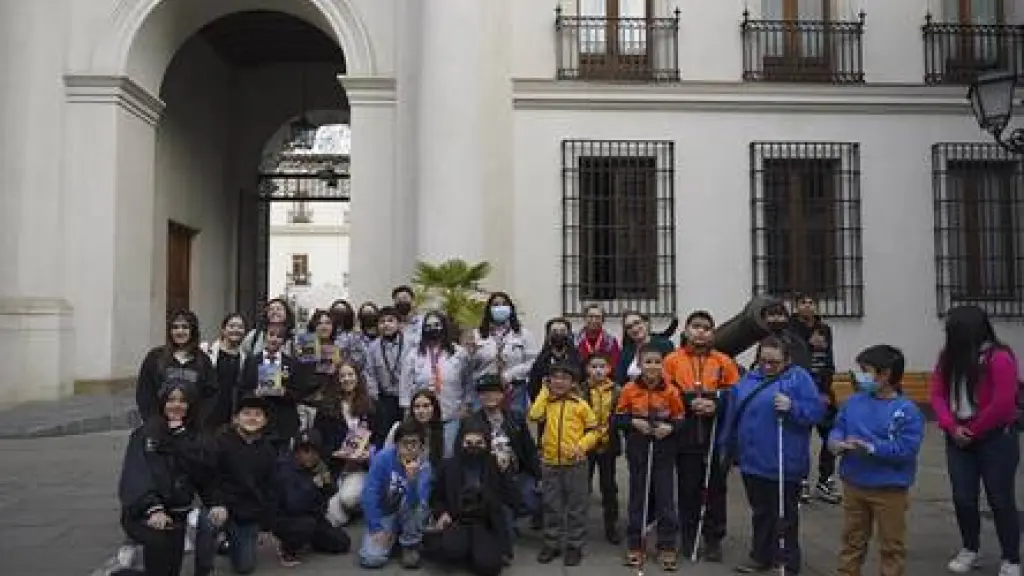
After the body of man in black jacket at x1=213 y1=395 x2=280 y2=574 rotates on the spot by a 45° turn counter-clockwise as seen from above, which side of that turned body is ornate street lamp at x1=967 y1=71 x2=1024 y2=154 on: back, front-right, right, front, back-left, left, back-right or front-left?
front-left

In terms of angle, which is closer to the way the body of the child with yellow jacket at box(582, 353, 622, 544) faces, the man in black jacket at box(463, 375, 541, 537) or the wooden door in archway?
the man in black jacket

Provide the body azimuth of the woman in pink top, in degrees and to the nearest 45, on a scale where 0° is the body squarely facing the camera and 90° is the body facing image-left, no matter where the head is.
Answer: approximately 45°

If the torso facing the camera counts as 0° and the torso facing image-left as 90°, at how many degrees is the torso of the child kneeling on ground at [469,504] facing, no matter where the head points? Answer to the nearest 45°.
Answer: approximately 0°
